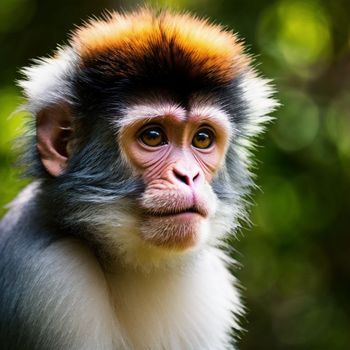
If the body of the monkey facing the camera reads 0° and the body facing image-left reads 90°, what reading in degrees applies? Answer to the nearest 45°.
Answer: approximately 315°
